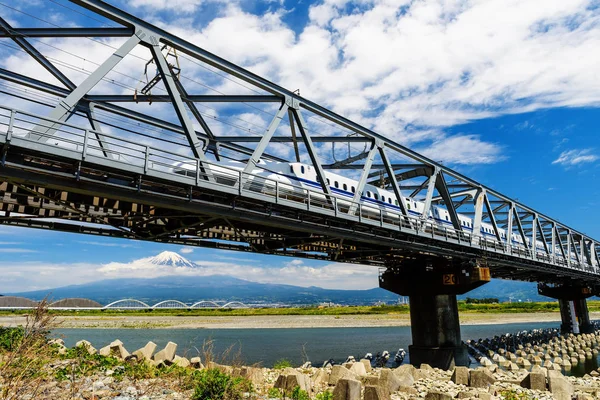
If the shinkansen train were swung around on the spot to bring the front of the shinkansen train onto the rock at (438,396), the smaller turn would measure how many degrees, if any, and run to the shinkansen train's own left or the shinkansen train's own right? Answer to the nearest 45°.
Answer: approximately 90° to the shinkansen train's own left

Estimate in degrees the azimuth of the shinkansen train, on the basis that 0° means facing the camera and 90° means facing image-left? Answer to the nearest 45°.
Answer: approximately 45°

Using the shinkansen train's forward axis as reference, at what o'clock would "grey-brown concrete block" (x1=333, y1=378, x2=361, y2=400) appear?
The grey-brown concrete block is roughly at 10 o'clock from the shinkansen train.

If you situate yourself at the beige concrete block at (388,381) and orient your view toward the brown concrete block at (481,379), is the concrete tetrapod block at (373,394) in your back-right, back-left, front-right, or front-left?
back-right

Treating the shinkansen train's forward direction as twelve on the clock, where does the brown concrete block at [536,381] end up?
The brown concrete block is roughly at 8 o'clock from the shinkansen train.
